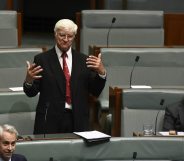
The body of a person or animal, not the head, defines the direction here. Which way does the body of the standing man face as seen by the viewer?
toward the camera
